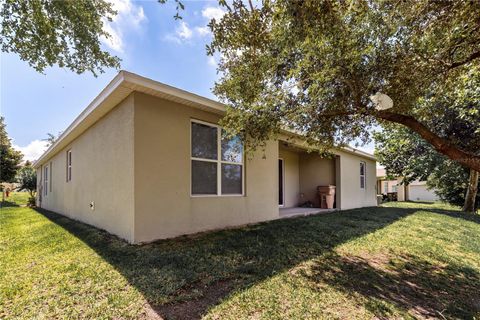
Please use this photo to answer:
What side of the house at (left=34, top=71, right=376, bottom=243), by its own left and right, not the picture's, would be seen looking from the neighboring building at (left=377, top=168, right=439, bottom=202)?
right

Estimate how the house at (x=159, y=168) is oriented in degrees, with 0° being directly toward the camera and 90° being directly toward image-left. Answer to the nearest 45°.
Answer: approximately 135°
